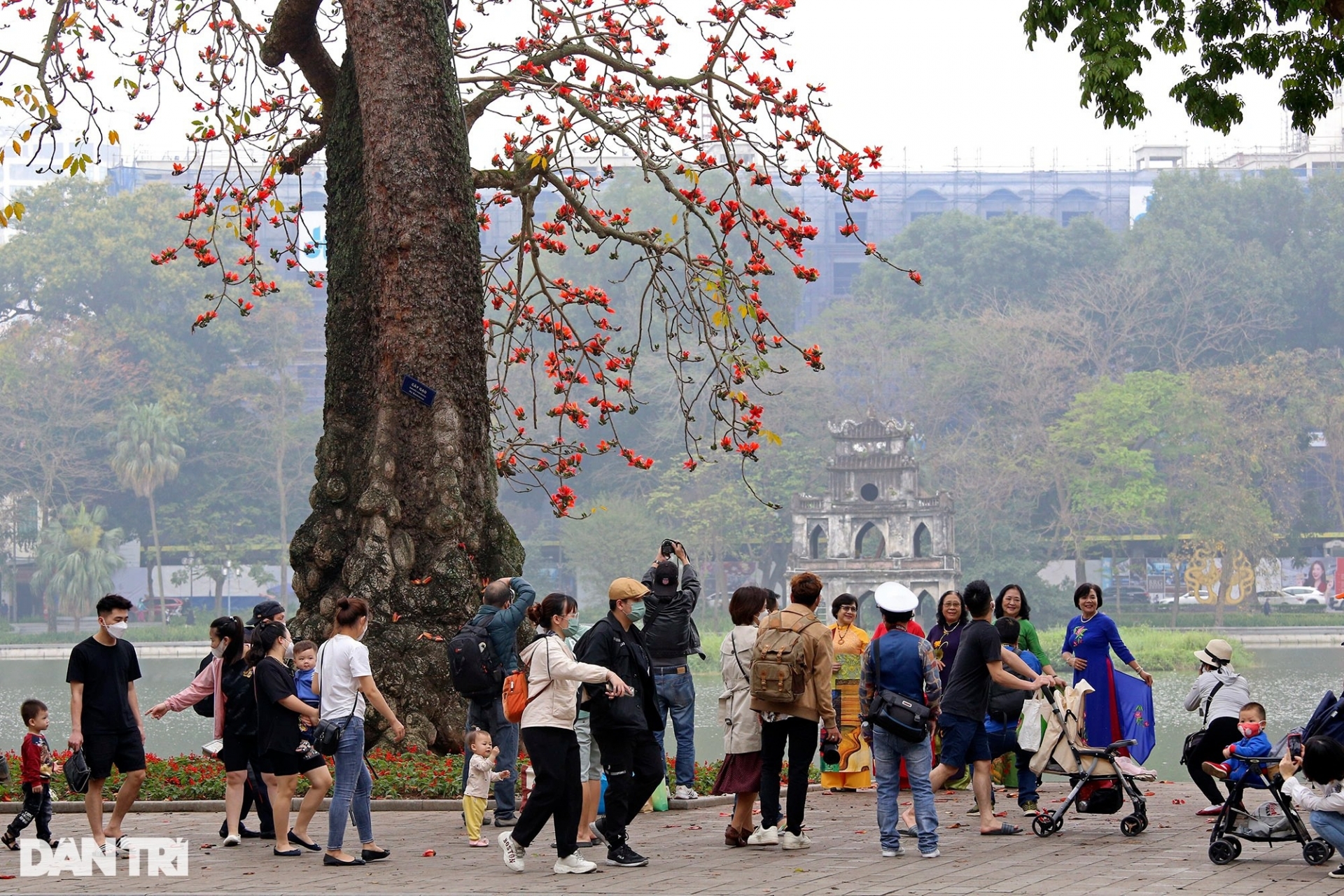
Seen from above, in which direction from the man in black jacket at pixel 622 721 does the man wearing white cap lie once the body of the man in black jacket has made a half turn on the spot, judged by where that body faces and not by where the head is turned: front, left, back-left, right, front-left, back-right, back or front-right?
back-right

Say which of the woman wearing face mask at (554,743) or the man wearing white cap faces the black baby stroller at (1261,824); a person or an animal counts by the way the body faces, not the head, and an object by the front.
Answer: the woman wearing face mask

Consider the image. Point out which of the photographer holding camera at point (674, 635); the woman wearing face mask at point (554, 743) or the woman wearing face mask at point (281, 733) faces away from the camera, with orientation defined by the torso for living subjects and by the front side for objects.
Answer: the photographer holding camera

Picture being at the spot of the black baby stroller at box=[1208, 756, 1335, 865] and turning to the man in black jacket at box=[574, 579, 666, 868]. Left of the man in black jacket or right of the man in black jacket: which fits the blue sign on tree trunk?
right

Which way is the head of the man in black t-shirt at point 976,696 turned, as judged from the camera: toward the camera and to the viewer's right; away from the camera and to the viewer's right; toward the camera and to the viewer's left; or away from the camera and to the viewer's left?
away from the camera and to the viewer's right

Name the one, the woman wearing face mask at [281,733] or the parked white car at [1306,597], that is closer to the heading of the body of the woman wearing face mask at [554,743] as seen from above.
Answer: the parked white car

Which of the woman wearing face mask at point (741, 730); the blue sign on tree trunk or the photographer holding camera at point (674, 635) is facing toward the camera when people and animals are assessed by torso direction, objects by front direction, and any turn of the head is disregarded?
the blue sign on tree trunk

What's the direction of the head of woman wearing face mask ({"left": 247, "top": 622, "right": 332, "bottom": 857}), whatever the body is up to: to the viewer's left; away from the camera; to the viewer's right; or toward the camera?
to the viewer's right

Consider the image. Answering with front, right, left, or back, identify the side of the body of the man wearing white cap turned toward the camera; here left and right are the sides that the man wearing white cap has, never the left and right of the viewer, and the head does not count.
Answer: back

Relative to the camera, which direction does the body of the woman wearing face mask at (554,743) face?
to the viewer's right

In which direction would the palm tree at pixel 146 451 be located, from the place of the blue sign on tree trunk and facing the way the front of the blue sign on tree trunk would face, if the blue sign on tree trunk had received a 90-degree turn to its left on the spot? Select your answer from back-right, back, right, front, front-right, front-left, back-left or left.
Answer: left

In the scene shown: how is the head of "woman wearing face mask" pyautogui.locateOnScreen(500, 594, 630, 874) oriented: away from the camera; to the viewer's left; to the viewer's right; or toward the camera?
to the viewer's right

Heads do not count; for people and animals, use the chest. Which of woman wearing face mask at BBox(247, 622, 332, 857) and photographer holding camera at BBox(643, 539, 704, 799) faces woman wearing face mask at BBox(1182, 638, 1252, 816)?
woman wearing face mask at BBox(247, 622, 332, 857)

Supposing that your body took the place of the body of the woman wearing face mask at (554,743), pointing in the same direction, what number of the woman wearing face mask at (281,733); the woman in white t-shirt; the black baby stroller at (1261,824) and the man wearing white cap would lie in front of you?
2

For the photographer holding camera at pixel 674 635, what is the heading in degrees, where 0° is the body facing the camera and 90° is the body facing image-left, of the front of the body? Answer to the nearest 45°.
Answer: approximately 180°
